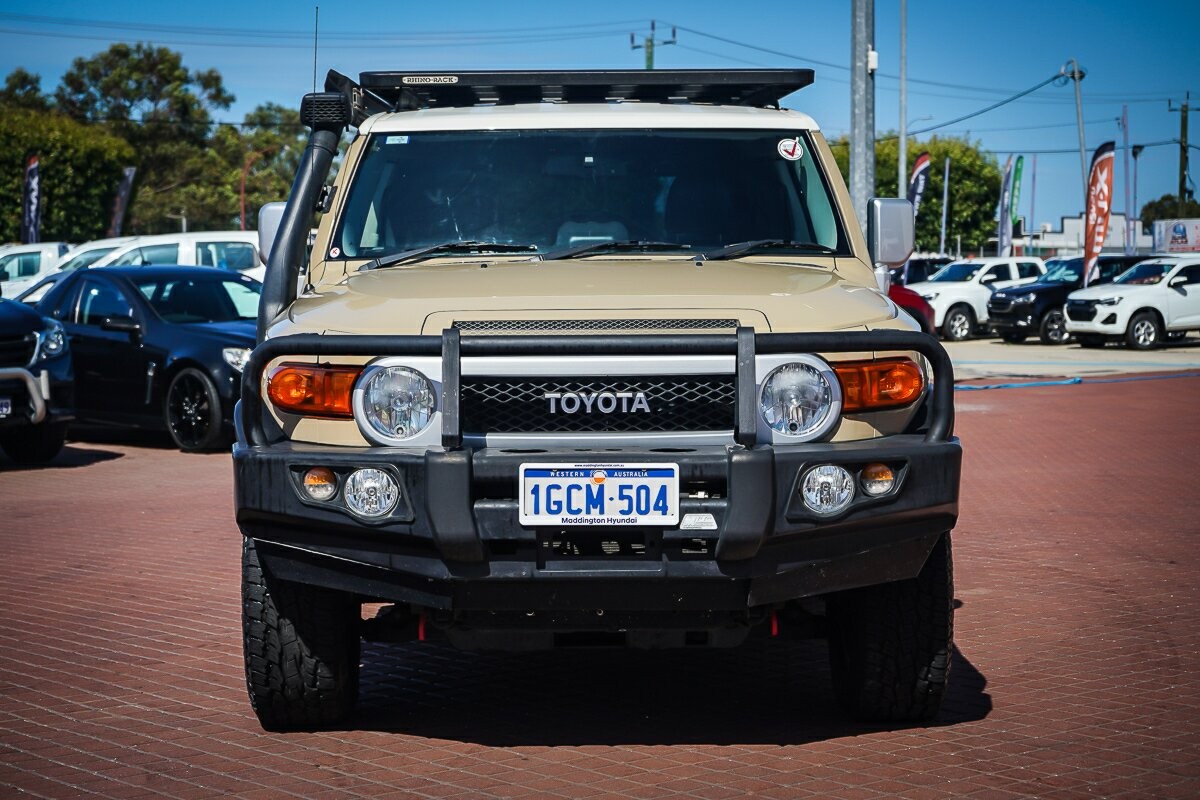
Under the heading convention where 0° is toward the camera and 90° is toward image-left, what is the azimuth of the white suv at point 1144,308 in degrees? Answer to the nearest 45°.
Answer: approximately 45°

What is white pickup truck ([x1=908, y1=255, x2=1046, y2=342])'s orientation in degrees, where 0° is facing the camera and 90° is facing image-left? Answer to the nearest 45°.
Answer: approximately 45°

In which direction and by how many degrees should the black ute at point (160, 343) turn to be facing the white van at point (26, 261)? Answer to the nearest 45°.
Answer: approximately 135° to its left

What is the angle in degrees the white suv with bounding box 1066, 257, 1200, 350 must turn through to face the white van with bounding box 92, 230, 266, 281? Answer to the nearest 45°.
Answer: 0° — it already faces it

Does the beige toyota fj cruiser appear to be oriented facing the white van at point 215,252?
no

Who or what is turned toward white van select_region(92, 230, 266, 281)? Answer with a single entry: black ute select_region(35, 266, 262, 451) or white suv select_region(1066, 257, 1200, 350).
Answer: the white suv

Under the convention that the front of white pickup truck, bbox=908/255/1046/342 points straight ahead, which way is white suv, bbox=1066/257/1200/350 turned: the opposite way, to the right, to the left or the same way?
the same way

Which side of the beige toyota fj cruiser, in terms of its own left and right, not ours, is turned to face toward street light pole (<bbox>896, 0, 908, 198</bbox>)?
back

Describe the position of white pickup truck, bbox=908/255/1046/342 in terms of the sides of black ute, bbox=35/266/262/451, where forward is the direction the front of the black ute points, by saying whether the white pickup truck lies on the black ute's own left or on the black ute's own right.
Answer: on the black ute's own left

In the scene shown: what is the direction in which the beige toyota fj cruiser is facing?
toward the camera

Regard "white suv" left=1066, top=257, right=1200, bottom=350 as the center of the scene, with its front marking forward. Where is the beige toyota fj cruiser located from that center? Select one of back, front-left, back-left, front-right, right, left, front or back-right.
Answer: front-left

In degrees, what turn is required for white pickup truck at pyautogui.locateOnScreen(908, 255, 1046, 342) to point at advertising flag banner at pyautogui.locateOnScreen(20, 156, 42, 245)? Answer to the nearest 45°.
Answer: approximately 45° to its right

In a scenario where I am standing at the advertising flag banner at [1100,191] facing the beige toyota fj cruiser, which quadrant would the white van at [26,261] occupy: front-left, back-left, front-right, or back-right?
front-right

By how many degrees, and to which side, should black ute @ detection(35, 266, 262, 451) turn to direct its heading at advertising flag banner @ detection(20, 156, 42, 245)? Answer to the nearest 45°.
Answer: approximately 135° to its left
